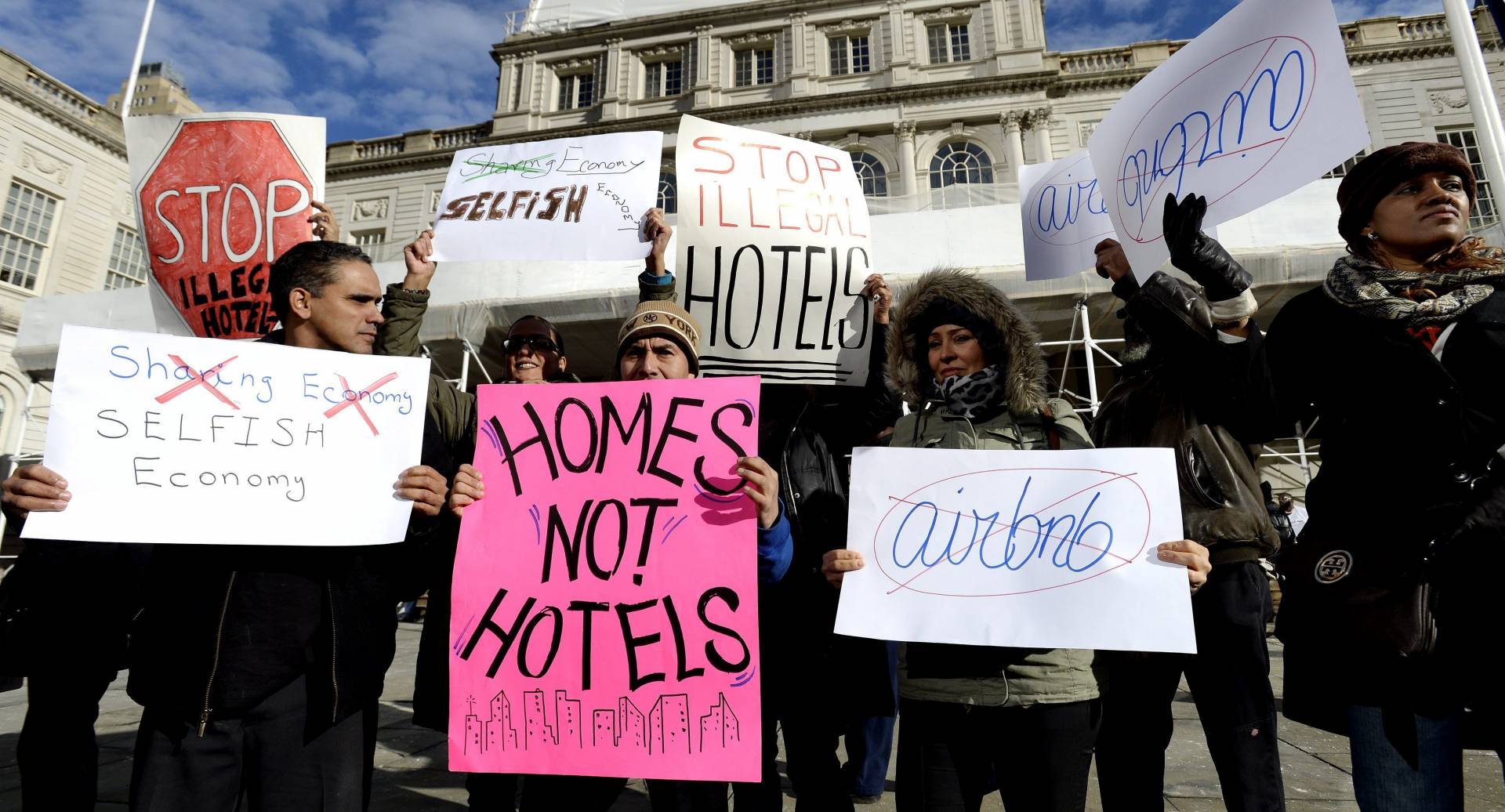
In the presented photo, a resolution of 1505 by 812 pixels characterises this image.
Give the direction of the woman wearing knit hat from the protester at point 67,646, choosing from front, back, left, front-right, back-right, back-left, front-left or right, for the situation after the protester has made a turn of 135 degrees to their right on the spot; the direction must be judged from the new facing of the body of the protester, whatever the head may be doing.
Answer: back

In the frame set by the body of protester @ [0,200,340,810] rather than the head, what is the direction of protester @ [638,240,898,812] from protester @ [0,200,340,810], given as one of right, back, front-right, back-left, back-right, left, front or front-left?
front-left

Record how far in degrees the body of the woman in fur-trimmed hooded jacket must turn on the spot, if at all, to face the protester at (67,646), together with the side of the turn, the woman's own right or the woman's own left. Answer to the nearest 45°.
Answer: approximately 90° to the woman's own right

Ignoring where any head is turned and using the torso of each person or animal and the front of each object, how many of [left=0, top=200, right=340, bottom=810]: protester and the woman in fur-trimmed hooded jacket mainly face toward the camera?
2

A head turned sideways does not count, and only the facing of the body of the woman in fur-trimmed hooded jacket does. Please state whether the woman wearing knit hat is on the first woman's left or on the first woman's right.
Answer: on the first woman's left

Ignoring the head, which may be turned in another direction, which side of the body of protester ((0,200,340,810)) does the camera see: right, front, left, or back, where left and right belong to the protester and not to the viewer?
front

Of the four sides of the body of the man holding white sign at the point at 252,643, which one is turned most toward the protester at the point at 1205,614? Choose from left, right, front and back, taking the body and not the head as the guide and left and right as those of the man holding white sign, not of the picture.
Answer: left

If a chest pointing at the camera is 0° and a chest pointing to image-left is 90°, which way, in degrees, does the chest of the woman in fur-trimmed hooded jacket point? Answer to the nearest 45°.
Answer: approximately 0°

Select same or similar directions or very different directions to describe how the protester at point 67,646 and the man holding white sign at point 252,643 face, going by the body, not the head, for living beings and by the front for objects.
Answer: same or similar directions

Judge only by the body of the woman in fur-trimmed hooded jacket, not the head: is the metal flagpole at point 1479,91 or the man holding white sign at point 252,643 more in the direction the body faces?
the man holding white sign

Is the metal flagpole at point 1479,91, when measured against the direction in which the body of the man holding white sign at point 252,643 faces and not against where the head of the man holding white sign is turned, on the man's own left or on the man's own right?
on the man's own left

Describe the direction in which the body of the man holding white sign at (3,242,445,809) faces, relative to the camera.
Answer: toward the camera
